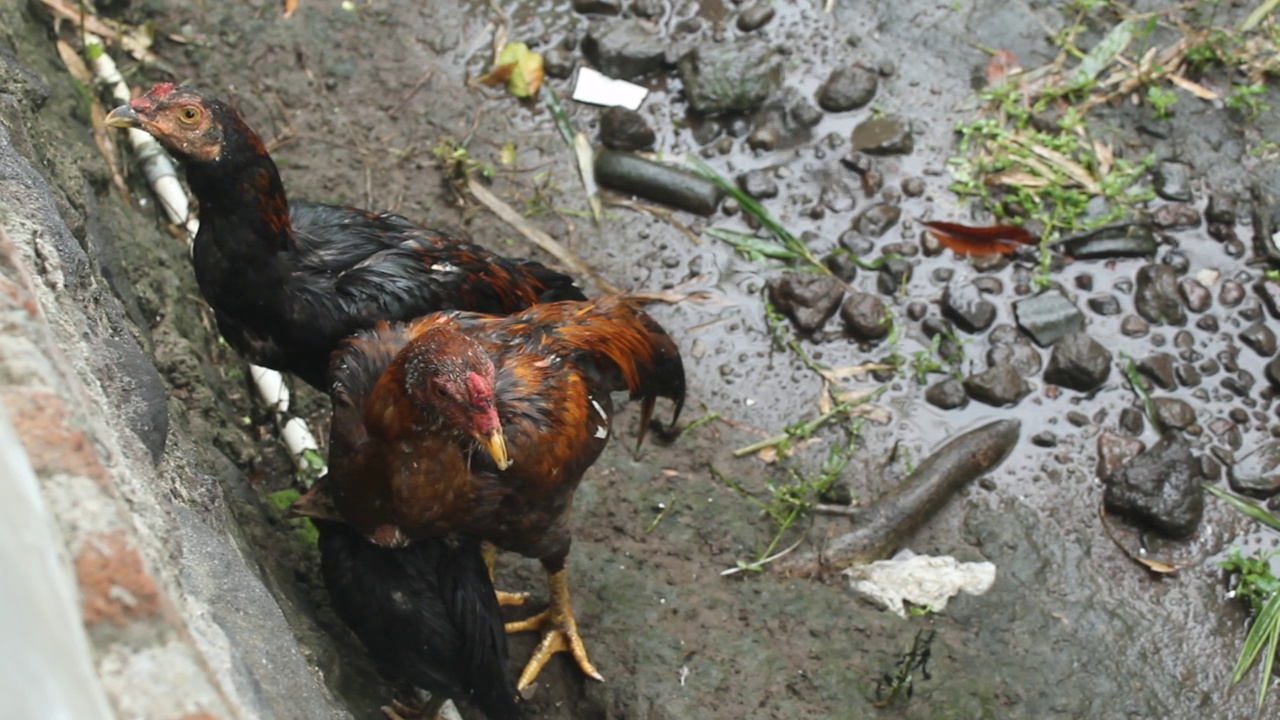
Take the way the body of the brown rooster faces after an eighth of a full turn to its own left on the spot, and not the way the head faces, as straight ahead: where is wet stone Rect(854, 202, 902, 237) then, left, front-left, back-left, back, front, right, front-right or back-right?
back-left

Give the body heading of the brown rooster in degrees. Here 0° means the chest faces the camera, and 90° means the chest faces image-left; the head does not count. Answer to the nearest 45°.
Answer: approximately 45°

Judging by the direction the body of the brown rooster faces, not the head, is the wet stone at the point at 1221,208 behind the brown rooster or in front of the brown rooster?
behind

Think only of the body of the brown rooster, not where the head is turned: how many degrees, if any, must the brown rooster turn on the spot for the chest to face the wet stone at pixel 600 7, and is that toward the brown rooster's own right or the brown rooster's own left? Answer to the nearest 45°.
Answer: approximately 135° to the brown rooster's own right

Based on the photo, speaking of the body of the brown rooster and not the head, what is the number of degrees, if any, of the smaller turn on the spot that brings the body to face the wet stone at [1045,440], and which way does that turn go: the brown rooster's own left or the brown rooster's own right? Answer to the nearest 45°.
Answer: approximately 135° to the brown rooster's own left

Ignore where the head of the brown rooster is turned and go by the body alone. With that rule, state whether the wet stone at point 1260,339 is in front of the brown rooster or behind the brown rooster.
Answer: behind

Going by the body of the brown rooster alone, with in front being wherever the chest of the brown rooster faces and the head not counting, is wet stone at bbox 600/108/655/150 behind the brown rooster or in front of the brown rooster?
behind

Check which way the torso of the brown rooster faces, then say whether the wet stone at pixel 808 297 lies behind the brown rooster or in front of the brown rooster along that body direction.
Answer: behind

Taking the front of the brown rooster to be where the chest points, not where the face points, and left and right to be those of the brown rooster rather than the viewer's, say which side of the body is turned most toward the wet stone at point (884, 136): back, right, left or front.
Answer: back

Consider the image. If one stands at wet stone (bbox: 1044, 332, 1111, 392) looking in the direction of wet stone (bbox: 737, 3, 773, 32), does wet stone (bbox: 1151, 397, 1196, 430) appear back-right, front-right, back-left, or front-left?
back-right

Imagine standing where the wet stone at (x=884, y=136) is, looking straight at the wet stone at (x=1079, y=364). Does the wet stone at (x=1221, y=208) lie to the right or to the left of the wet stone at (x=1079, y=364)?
left

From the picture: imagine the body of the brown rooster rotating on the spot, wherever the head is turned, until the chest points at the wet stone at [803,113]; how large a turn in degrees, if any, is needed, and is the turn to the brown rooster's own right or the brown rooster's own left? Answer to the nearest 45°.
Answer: approximately 180°
